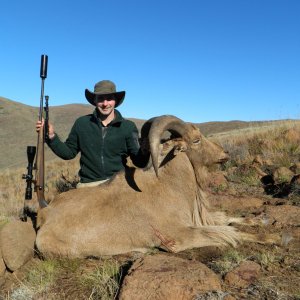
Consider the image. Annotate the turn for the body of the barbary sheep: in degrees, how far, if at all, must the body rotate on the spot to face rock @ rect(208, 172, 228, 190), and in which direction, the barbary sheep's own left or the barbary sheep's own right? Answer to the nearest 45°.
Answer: approximately 45° to the barbary sheep's own left

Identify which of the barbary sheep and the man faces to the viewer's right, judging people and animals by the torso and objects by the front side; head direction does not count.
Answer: the barbary sheep

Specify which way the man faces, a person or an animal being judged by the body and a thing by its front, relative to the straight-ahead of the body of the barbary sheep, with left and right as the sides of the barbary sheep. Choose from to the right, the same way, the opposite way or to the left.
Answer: to the right

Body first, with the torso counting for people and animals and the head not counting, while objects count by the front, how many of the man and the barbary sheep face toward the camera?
1

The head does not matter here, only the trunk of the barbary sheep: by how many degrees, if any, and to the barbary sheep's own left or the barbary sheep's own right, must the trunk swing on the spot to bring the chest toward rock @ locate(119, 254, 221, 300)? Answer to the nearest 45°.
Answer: approximately 90° to the barbary sheep's own right

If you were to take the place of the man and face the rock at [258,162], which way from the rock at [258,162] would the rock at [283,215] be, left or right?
right

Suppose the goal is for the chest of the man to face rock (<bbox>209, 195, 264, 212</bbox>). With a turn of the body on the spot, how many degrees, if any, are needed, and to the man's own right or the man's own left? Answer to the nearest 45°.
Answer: approximately 90° to the man's own left

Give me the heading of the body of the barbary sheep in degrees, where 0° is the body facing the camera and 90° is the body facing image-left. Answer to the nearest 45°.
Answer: approximately 270°

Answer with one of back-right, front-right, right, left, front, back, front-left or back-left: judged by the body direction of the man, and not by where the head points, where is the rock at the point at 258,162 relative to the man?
back-left

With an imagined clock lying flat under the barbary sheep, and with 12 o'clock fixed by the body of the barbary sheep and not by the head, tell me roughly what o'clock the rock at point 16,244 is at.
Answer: The rock is roughly at 6 o'clock from the barbary sheep.
